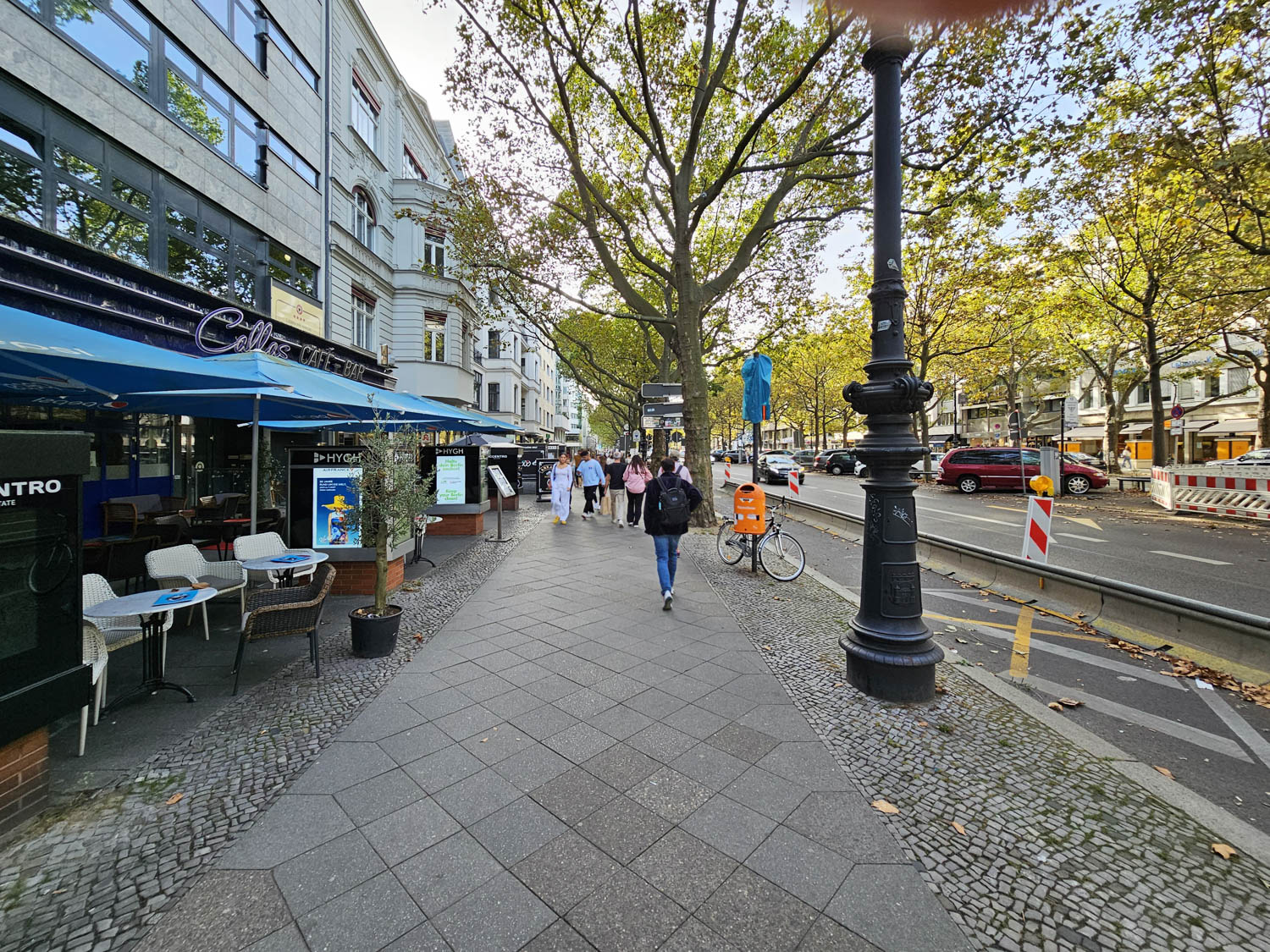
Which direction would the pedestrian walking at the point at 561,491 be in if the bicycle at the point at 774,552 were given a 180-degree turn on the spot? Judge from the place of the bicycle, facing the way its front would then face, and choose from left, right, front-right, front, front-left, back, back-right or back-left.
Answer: front

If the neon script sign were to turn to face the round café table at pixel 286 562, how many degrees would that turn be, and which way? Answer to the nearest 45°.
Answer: approximately 45° to its right

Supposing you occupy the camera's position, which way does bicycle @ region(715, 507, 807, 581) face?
facing the viewer and to the right of the viewer

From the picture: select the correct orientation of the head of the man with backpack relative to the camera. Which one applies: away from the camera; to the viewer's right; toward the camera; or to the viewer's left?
away from the camera

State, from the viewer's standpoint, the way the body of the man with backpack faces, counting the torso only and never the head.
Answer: away from the camera

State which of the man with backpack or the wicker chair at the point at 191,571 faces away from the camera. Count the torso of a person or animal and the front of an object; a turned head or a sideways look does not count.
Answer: the man with backpack

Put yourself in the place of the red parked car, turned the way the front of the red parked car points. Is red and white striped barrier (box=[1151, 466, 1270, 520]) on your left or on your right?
on your right

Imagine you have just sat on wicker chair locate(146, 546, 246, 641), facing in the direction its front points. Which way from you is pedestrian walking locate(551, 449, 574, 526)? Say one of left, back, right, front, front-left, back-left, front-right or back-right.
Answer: left

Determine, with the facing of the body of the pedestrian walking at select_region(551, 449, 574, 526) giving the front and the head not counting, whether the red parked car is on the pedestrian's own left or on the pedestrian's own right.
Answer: on the pedestrian's own left

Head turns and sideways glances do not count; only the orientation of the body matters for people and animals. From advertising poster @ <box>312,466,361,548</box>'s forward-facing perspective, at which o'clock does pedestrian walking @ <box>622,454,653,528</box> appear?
The pedestrian walking is roughly at 8 o'clock from the advertising poster.

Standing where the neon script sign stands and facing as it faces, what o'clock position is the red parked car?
The red parked car is roughly at 11 o'clock from the neon script sign.

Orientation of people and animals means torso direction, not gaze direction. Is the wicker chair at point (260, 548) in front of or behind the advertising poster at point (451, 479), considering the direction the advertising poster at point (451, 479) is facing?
in front

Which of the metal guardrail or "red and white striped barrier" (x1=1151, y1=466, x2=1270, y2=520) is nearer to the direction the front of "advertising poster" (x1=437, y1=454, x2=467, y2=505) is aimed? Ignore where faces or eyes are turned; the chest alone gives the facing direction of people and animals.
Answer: the metal guardrail
